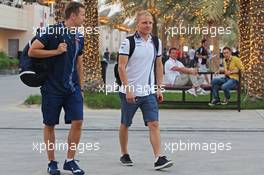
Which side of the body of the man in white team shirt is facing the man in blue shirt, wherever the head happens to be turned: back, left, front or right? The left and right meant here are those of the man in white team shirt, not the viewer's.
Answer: right

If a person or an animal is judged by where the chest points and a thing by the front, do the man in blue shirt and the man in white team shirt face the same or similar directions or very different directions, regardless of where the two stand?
same or similar directions

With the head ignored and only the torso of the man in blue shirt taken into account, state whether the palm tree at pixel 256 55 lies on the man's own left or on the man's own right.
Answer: on the man's own left

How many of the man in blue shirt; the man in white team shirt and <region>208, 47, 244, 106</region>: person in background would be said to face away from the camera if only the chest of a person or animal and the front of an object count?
0

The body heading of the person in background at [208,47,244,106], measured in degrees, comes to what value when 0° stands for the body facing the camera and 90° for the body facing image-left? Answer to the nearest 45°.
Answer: approximately 45°

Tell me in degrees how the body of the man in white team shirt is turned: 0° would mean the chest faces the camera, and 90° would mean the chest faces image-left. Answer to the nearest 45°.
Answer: approximately 315°

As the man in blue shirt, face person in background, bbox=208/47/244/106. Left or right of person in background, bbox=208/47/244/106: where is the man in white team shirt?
right

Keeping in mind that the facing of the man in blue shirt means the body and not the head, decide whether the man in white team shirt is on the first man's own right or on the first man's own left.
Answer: on the first man's own left

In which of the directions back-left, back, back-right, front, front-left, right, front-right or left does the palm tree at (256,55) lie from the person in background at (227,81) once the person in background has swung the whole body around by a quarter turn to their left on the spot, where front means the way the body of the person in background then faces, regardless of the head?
left

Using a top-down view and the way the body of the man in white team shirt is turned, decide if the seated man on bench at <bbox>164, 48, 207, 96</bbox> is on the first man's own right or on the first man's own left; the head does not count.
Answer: on the first man's own left

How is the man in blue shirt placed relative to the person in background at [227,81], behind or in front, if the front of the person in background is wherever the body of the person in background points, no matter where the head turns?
in front

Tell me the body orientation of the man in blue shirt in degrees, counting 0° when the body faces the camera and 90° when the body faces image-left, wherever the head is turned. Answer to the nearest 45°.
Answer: approximately 315°
